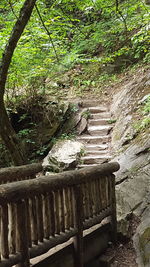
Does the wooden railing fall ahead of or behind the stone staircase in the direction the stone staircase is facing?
ahead

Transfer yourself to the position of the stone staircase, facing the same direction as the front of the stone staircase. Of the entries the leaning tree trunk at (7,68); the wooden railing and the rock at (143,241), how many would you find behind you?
0

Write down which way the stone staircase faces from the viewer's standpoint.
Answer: facing the viewer

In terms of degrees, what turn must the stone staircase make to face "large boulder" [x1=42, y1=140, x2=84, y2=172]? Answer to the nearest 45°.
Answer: approximately 45° to its right

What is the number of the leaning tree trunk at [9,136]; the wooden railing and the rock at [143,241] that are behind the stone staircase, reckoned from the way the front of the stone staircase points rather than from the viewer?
0

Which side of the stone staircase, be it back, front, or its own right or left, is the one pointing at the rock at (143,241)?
front

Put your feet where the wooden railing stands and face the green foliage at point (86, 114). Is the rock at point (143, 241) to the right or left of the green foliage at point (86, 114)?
right
